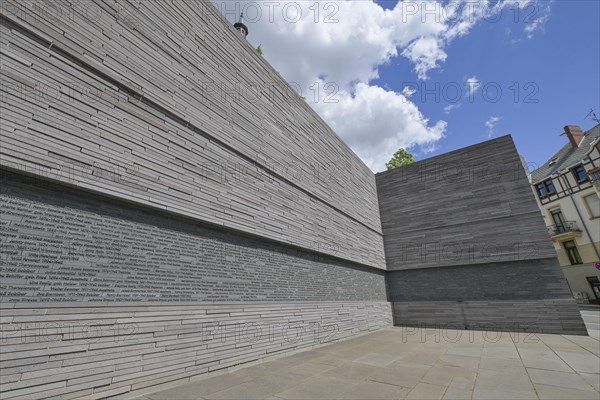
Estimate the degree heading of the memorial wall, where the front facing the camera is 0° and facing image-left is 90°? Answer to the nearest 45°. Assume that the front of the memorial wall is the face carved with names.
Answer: approximately 315°
